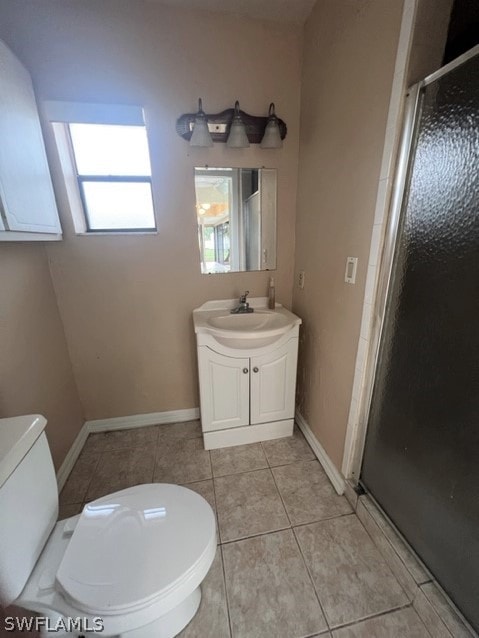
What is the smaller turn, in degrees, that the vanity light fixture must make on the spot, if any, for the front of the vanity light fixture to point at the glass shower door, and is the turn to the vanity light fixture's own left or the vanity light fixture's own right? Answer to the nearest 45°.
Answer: approximately 45° to the vanity light fixture's own left

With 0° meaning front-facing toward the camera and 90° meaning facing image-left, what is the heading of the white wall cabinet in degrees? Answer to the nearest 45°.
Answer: approximately 270°

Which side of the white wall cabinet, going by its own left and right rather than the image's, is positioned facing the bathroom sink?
front

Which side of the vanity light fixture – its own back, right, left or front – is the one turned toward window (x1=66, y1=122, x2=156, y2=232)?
right

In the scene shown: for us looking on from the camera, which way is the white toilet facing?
facing to the right of the viewer

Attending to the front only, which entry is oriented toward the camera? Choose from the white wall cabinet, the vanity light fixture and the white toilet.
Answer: the vanity light fixture

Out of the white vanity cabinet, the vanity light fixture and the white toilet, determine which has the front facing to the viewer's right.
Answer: the white toilet

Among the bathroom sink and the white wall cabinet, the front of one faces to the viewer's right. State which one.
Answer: the white wall cabinet
